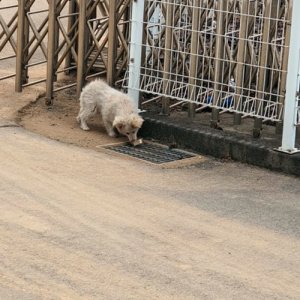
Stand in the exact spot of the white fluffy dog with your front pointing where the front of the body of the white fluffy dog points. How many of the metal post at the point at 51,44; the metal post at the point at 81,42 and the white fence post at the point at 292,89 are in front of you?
1

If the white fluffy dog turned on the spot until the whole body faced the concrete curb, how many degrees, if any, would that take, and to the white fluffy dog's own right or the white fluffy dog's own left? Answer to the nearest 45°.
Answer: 0° — it already faces it

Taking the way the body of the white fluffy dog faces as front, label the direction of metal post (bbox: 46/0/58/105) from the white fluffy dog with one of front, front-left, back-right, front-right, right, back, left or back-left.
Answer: back

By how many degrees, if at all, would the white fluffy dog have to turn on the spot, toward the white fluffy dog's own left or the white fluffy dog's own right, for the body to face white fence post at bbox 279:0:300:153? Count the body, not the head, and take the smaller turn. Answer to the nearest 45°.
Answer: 0° — it already faces it

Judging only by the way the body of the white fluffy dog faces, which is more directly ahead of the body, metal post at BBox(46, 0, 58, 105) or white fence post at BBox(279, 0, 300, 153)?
the white fence post

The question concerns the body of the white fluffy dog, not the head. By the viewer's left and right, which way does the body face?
facing the viewer and to the right of the viewer

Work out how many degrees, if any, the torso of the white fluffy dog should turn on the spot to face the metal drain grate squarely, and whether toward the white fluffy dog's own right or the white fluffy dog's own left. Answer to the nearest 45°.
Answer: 0° — it already faces it

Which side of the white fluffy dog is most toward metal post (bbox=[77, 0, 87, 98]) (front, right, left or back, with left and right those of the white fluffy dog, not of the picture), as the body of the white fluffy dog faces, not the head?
back

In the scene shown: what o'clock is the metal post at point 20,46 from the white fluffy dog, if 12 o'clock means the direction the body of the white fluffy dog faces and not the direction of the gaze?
The metal post is roughly at 6 o'clock from the white fluffy dog.

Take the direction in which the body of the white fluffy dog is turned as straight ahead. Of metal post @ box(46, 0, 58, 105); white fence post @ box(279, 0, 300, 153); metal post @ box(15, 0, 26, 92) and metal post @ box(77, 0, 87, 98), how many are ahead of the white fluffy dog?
1
